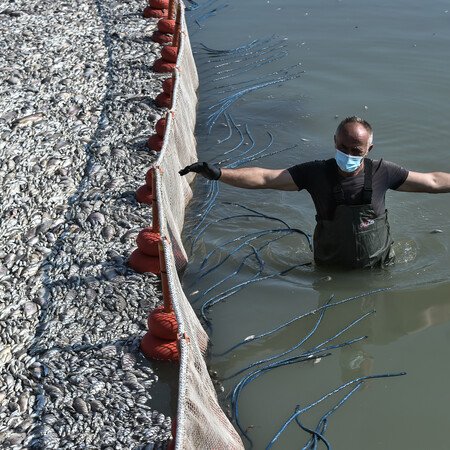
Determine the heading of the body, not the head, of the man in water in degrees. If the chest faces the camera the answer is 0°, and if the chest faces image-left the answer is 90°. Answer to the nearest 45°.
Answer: approximately 0°

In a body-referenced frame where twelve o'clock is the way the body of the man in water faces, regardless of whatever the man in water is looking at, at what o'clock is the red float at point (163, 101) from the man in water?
The red float is roughly at 5 o'clock from the man in water.

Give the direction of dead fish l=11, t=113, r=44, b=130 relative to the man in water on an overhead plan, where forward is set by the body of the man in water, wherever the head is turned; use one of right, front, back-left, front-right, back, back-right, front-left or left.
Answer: back-right

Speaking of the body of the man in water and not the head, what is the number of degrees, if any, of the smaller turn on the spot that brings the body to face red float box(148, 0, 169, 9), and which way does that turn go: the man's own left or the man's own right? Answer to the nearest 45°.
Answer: approximately 180°

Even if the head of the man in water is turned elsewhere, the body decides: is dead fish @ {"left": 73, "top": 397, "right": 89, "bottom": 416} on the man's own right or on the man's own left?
on the man's own right

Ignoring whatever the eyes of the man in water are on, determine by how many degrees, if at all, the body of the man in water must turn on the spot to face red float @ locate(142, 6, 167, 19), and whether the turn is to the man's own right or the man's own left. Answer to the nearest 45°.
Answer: approximately 180°

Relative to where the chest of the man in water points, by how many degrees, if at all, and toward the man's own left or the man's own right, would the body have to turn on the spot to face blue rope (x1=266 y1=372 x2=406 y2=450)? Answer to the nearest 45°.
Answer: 0° — they already face it
